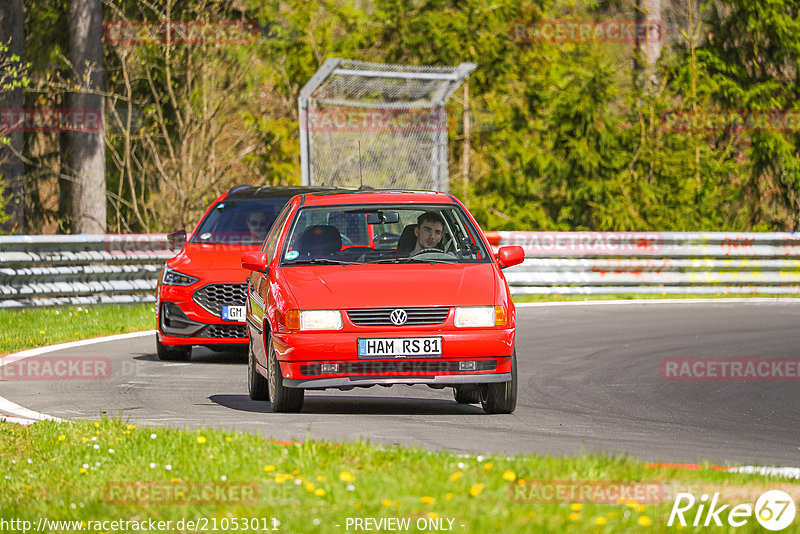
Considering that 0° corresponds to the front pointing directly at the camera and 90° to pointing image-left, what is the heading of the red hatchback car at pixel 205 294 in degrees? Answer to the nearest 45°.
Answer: approximately 0°

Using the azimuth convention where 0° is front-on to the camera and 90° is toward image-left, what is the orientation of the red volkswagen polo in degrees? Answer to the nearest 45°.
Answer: approximately 0°

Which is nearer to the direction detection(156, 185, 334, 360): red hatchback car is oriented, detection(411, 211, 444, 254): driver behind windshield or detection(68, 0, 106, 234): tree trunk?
the driver behind windshield

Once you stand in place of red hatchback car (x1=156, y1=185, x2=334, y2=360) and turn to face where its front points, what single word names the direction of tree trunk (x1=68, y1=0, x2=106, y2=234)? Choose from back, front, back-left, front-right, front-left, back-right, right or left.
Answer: back

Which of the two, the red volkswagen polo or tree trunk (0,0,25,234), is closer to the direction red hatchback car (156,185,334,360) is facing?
the red volkswagen polo

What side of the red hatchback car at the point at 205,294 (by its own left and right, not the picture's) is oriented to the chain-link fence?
back

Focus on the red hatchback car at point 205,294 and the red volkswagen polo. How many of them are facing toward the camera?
2

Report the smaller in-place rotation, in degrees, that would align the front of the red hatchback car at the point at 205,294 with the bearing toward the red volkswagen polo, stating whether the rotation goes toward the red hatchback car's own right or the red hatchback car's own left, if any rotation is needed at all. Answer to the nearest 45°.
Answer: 0° — it already faces it

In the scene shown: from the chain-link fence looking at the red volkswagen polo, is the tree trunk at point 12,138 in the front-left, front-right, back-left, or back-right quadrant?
back-right

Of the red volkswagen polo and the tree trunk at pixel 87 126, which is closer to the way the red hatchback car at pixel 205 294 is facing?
the red volkswagen polo

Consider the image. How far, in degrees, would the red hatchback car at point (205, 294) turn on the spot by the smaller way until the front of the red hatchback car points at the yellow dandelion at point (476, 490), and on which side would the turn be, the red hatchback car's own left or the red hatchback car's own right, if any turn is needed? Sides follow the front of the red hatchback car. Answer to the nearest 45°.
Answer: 0° — it already faces it
